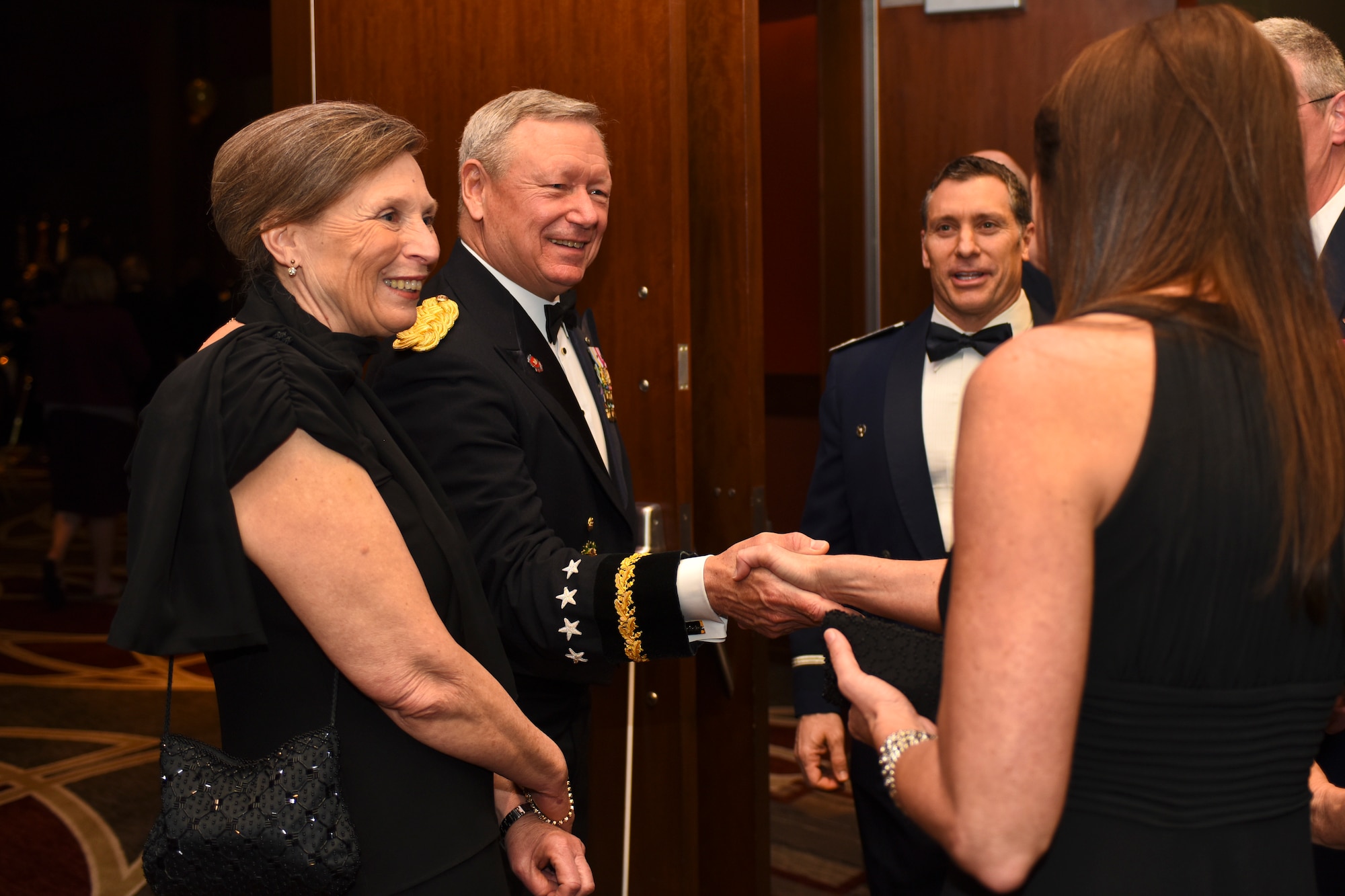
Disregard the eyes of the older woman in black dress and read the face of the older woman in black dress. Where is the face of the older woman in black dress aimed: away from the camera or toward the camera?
toward the camera

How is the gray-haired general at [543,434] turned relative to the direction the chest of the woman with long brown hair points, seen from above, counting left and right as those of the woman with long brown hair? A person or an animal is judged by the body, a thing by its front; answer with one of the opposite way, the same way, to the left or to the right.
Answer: the opposite way

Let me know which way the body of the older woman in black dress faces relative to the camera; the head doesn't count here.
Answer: to the viewer's right

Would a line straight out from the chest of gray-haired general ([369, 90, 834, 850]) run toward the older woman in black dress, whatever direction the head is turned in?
no

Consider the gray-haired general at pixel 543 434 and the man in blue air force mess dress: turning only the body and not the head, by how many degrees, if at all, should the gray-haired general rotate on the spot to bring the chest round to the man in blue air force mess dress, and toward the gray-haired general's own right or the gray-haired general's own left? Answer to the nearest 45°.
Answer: approximately 90° to the gray-haired general's own left

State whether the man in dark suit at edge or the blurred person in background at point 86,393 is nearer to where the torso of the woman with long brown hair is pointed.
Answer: the blurred person in background

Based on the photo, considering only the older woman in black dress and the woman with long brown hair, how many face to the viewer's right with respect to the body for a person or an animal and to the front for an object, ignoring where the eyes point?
1

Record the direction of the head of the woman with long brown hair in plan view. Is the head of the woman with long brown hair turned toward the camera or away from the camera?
away from the camera

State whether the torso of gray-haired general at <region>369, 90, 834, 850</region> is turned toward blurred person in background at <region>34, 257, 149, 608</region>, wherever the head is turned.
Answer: no

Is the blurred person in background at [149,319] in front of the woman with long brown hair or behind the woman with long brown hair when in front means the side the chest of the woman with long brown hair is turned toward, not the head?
in front

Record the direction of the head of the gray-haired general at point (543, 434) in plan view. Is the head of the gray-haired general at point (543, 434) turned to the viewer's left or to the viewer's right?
to the viewer's right

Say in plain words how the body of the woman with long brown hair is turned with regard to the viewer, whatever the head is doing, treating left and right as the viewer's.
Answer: facing away from the viewer and to the left of the viewer

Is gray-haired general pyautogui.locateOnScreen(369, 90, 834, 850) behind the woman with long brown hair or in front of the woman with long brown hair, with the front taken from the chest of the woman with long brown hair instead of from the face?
in front
